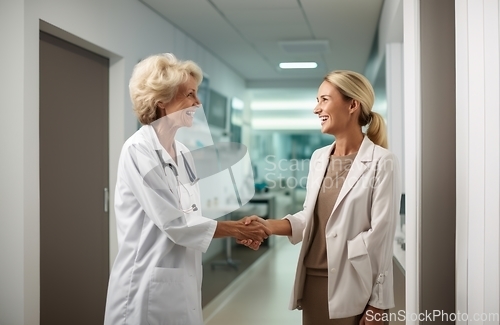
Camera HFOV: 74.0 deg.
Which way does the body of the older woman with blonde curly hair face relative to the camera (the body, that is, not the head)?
to the viewer's right

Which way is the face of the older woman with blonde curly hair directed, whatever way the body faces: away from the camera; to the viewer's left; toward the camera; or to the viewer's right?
to the viewer's right

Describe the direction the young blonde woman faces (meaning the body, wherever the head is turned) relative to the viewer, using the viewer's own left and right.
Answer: facing the viewer and to the left of the viewer

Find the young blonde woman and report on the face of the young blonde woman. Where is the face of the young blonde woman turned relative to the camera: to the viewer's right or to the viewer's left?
to the viewer's left

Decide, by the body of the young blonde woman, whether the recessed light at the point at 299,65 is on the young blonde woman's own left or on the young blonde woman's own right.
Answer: on the young blonde woman's own right

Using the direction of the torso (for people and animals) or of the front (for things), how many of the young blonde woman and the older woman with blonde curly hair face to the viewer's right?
1

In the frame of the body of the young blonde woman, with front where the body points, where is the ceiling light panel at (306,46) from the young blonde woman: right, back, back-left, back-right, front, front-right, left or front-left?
back-right

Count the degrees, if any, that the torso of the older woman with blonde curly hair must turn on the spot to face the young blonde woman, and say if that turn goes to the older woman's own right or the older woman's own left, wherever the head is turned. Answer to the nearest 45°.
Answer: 0° — they already face them
